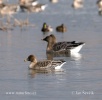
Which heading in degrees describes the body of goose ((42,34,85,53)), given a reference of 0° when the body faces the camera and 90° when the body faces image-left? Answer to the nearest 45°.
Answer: approximately 90°

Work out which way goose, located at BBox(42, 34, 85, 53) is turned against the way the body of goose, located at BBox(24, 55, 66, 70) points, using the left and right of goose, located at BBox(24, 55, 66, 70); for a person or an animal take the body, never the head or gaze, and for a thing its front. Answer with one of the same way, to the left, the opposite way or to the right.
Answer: the same way

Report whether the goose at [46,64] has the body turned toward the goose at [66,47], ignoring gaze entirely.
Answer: no

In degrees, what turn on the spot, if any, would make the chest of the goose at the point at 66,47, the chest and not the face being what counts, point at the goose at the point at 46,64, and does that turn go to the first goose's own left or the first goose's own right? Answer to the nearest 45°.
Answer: approximately 90° to the first goose's own left

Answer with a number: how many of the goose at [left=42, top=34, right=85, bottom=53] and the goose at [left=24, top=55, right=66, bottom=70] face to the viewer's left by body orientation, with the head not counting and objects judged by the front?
2

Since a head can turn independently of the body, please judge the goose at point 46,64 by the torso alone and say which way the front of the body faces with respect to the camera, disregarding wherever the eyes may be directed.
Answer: to the viewer's left
